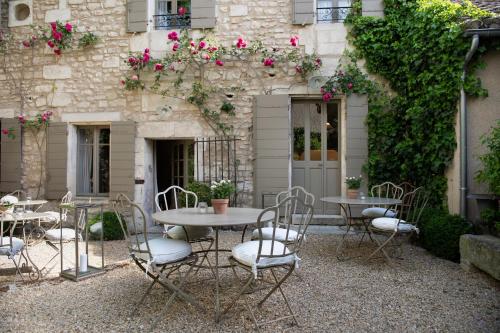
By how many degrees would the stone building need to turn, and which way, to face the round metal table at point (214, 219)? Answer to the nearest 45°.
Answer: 0° — it already faces it

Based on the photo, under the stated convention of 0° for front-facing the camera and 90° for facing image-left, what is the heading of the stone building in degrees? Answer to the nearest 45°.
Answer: approximately 0°

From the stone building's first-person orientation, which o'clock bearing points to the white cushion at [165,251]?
The white cushion is roughly at 12 o'clock from the stone building.

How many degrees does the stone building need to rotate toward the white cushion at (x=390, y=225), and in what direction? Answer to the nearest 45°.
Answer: approximately 45° to its left
